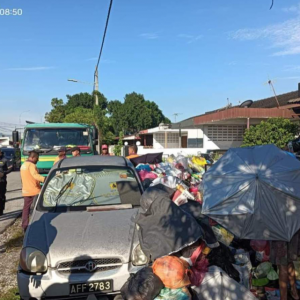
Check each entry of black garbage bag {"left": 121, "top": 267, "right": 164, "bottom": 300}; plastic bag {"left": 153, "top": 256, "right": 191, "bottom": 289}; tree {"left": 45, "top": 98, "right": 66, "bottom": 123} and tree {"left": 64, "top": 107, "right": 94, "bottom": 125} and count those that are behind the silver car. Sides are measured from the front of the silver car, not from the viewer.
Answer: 2

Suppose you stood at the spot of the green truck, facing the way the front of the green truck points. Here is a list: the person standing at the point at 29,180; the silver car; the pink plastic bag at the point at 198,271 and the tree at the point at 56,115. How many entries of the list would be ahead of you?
3

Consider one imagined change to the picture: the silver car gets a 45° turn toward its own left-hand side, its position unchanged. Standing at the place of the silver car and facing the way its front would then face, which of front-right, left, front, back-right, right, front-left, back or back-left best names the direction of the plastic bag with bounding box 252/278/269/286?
front-left

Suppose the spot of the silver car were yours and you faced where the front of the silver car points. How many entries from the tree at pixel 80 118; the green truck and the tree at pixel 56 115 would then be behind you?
3

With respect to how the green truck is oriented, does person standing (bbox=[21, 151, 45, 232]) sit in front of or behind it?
in front

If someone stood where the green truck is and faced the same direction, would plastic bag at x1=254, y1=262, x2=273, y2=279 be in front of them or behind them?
in front

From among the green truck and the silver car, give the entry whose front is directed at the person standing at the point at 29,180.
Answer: the green truck

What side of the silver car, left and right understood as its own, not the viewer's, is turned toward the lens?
front

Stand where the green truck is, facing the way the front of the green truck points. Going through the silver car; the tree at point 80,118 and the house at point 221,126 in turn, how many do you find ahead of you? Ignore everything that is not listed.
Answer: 1

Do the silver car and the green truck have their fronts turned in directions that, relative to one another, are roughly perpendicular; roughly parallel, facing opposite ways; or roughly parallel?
roughly parallel

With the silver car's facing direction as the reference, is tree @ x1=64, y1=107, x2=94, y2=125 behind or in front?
behind

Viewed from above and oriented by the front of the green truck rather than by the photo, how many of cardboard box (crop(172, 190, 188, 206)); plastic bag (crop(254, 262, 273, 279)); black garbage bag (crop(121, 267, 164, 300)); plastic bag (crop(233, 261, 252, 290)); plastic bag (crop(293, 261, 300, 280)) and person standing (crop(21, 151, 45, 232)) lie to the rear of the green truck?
0

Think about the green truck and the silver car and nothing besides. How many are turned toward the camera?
2

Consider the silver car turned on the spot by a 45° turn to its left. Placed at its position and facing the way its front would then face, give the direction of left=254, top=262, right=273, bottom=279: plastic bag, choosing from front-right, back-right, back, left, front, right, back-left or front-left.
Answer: front-left

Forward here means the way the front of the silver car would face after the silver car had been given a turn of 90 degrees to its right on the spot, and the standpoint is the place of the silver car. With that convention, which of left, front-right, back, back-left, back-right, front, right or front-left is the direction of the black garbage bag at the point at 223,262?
back

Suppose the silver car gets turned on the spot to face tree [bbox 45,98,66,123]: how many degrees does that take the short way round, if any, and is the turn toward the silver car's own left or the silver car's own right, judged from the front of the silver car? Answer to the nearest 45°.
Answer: approximately 180°

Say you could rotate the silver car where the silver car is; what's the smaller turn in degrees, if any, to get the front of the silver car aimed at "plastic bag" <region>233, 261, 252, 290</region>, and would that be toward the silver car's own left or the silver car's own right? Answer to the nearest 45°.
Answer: approximately 90° to the silver car's own left

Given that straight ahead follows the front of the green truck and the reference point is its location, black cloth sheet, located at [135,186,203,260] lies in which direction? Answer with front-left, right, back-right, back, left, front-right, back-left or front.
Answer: front

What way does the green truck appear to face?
toward the camera

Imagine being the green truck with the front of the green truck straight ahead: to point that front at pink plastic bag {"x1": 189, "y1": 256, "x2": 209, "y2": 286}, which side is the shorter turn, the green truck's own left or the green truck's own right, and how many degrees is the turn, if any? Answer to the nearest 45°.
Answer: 0° — it already faces it
